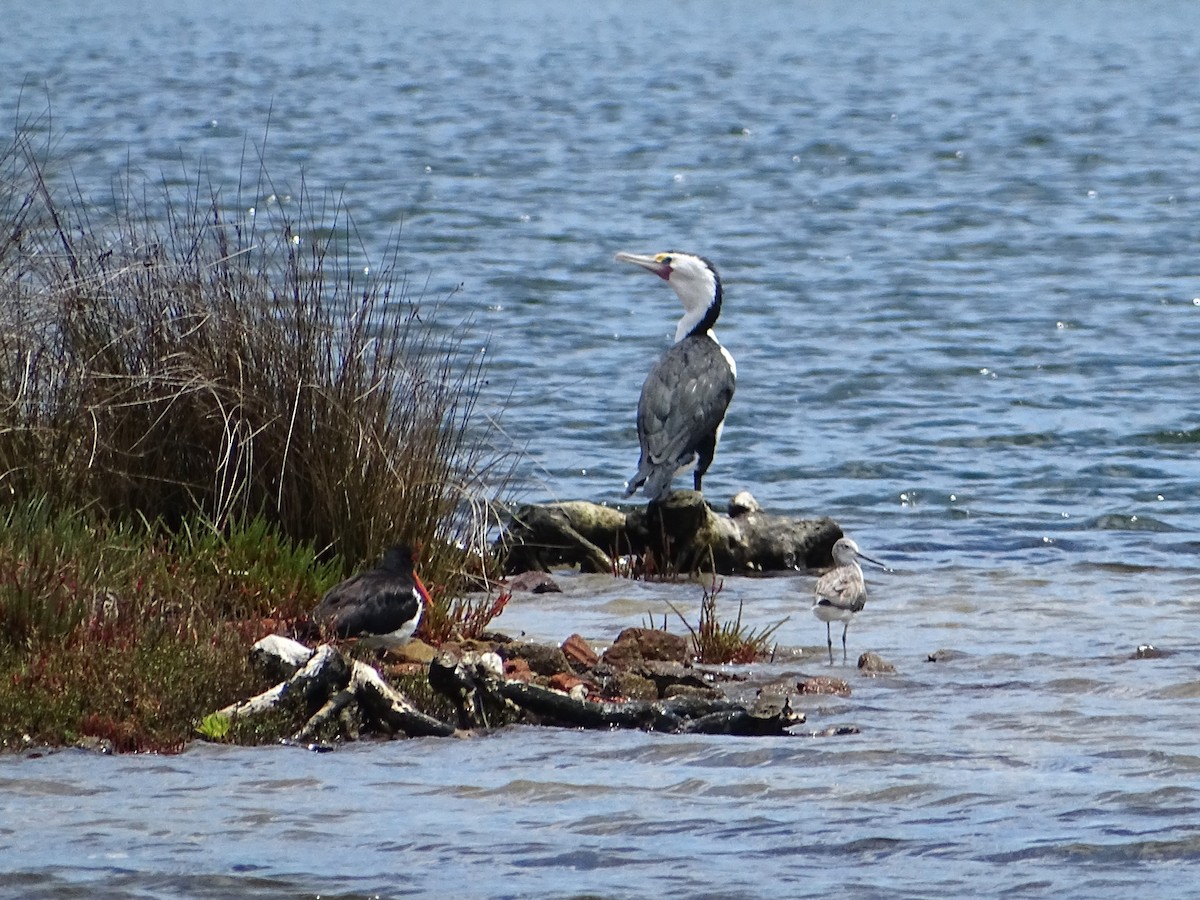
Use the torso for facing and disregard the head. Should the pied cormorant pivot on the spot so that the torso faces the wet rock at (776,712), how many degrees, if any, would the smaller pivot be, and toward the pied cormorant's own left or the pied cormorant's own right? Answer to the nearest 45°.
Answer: approximately 135° to the pied cormorant's own right

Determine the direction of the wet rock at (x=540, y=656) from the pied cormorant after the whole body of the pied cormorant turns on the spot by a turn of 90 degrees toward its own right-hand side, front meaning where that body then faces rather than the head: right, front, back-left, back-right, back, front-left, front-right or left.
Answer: front-right

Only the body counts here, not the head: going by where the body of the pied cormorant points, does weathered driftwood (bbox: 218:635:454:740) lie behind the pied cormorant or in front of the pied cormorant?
behind

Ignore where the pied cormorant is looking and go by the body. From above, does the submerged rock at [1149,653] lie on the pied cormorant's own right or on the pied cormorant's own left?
on the pied cormorant's own right

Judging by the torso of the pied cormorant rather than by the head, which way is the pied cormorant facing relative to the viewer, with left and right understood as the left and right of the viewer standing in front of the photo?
facing away from the viewer and to the right of the viewer

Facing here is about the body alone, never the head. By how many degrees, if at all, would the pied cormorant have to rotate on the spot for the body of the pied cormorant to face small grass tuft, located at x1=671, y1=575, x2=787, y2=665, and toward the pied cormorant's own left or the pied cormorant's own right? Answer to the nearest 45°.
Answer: approximately 135° to the pied cormorant's own right

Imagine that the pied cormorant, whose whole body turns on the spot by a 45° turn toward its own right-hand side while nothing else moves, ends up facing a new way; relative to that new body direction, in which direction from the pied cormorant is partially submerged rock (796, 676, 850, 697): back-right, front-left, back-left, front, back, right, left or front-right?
right

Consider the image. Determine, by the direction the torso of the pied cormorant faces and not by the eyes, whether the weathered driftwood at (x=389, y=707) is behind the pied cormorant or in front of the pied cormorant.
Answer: behind

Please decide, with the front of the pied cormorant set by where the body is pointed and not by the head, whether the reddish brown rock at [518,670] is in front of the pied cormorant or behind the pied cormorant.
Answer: behind
